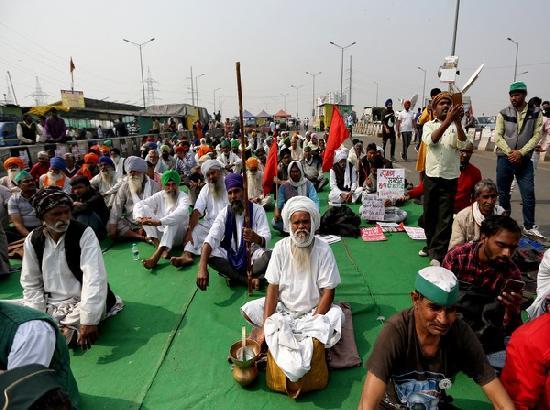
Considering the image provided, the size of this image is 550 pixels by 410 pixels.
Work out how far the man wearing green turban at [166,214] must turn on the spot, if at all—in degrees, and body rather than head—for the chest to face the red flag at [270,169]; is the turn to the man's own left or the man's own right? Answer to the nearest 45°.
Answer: approximately 180°

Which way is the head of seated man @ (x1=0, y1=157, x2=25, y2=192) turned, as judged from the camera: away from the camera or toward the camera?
toward the camera

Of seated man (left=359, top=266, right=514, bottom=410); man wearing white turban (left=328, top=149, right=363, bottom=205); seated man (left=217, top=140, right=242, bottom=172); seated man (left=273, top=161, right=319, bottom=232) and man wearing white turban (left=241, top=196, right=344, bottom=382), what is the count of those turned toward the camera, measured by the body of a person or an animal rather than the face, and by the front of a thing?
5

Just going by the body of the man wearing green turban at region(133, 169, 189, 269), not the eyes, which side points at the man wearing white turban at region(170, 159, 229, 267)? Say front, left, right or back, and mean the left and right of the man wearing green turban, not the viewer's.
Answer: left

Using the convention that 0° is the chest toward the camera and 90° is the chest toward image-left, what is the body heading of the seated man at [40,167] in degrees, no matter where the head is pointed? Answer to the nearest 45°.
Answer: approximately 315°

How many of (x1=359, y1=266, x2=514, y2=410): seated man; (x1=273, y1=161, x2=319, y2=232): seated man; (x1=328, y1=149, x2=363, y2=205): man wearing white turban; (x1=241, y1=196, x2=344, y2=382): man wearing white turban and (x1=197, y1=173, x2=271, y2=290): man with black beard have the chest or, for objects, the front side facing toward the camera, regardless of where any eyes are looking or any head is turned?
5

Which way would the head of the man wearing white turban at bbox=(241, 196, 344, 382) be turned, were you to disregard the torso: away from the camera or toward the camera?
toward the camera

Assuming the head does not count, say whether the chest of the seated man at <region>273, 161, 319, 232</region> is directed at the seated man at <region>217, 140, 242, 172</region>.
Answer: no

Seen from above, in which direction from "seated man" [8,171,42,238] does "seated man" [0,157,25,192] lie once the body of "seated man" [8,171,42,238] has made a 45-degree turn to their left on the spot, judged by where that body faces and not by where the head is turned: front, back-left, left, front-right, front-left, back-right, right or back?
left

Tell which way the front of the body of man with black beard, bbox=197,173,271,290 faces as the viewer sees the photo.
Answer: toward the camera

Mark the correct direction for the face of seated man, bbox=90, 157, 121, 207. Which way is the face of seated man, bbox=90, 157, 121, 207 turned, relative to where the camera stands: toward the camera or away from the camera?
toward the camera

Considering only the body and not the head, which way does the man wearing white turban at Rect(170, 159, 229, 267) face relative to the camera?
toward the camera

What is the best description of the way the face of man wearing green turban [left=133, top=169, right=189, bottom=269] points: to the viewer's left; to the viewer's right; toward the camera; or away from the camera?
toward the camera

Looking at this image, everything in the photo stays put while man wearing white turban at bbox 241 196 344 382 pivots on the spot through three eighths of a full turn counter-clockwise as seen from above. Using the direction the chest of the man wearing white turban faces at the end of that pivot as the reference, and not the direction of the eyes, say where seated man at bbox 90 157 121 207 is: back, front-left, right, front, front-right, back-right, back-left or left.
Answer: left

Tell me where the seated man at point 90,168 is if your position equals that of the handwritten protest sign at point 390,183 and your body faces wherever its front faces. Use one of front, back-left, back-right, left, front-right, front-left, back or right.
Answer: right

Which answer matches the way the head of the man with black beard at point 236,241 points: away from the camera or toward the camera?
toward the camera

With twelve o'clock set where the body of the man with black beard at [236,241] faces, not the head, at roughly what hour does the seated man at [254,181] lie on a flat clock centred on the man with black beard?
The seated man is roughly at 6 o'clock from the man with black beard.
